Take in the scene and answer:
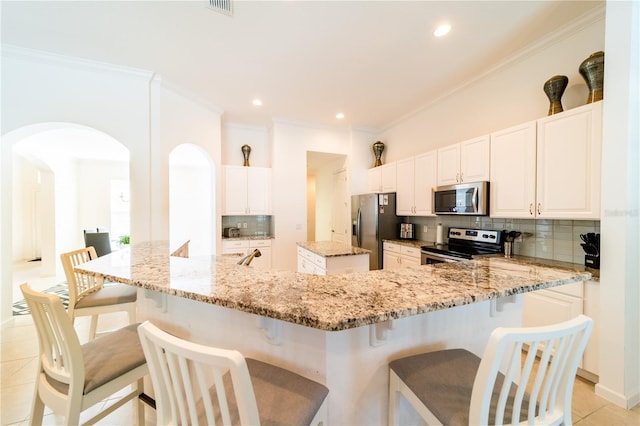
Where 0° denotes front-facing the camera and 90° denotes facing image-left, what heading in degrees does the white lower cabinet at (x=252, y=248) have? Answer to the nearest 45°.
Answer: approximately 0°

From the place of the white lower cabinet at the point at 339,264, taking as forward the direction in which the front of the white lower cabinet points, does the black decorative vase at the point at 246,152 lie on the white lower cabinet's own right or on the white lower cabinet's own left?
on the white lower cabinet's own right

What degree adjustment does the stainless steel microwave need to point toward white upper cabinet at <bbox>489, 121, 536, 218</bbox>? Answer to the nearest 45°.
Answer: approximately 90° to its left

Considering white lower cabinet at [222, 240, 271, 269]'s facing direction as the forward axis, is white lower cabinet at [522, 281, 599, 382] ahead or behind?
ahead

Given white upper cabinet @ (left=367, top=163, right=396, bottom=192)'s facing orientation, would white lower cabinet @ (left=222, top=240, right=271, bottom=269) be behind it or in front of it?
in front

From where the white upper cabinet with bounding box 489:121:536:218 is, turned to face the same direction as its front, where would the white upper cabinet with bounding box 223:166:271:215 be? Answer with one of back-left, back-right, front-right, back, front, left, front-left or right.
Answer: front-right

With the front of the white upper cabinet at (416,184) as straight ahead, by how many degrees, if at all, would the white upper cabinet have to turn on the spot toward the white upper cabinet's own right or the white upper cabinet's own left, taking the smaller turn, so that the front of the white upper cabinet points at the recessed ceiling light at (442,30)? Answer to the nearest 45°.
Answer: approximately 45° to the white upper cabinet's own left

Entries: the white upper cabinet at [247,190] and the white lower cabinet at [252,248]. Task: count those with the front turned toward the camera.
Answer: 2

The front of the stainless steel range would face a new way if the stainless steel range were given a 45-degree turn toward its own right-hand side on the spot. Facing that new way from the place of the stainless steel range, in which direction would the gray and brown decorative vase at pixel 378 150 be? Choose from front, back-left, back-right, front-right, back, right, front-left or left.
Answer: front-right

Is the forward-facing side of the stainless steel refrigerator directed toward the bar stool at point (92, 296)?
yes
